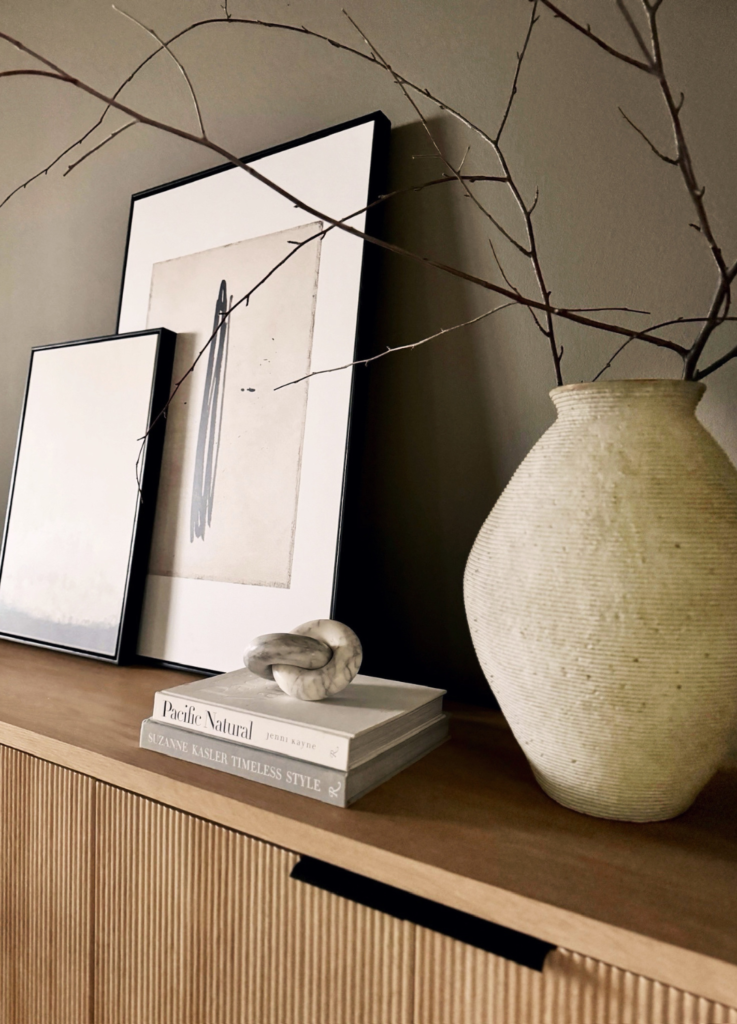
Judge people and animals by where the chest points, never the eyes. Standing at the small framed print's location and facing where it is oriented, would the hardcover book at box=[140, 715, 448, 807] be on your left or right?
on your left

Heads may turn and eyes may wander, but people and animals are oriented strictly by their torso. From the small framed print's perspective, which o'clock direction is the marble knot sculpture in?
The marble knot sculpture is roughly at 10 o'clock from the small framed print.

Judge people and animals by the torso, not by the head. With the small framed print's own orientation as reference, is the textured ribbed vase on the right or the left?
on its left

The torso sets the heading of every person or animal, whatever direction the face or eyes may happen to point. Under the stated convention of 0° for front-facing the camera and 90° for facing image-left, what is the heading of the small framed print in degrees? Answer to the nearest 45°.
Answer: approximately 45°

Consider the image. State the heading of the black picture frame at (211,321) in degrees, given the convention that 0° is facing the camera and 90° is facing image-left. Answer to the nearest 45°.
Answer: approximately 45°

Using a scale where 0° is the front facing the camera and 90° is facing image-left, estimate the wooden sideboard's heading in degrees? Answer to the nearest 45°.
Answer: approximately 45°

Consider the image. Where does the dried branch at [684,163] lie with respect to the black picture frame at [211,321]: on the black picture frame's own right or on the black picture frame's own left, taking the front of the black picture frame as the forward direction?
on the black picture frame's own left
